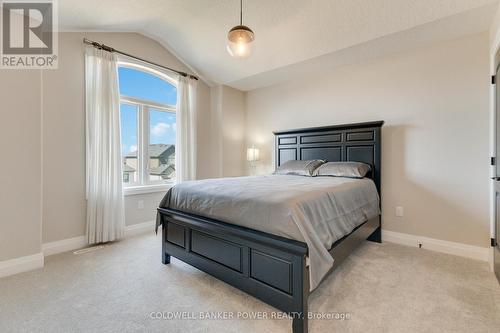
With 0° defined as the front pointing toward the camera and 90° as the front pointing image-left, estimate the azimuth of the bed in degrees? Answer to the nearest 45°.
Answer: approximately 45°

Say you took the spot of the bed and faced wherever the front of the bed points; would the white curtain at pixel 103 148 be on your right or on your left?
on your right

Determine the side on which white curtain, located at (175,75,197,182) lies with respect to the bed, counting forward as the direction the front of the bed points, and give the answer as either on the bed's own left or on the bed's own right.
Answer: on the bed's own right

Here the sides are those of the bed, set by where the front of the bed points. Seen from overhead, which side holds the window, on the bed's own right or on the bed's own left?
on the bed's own right
